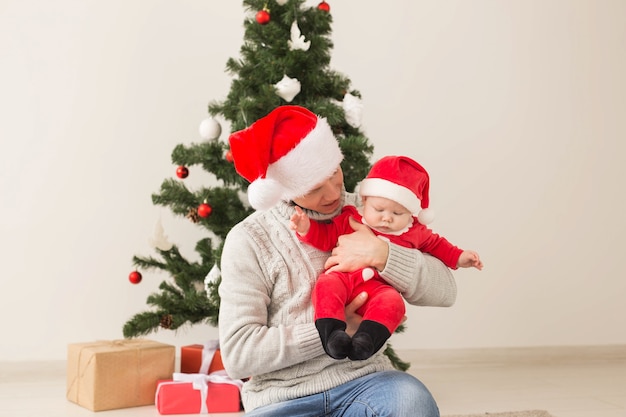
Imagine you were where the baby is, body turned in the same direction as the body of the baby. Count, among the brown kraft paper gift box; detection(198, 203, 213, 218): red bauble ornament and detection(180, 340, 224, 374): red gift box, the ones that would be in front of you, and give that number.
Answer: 0

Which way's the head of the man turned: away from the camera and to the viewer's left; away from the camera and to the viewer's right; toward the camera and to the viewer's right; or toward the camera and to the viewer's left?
toward the camera and to the viewer's right

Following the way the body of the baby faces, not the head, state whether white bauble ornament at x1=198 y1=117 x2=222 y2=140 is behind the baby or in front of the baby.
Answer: behind

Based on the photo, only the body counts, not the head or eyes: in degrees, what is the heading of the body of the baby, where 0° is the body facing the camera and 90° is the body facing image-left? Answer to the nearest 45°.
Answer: approximately 0°

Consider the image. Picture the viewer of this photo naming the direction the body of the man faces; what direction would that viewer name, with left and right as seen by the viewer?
facing the viewer and to the right of the viewer

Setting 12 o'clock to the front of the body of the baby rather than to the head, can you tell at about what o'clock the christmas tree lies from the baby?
The christmas tree is roughly at 5 o'clock from the baby.

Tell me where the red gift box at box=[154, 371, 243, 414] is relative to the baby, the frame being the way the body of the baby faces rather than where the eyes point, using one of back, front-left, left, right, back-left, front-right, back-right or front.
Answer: back-right

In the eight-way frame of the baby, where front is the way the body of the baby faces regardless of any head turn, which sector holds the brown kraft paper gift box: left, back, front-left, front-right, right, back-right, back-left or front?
back-right

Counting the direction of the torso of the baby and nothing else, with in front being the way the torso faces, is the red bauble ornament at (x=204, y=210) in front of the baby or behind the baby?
behind

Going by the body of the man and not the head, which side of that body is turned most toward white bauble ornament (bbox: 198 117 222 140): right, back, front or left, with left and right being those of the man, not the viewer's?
back
